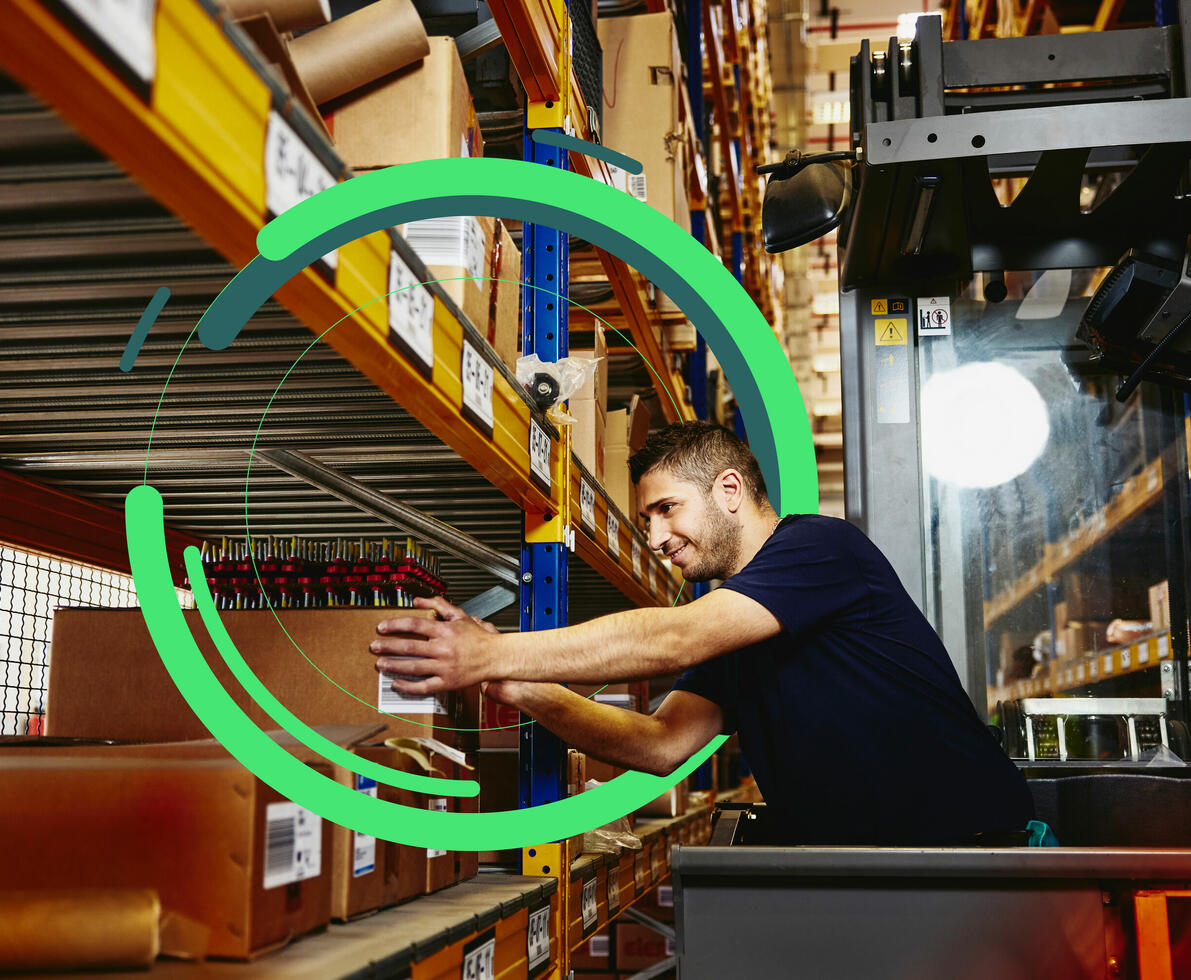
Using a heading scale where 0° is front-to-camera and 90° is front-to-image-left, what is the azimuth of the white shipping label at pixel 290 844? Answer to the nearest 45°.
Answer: approximately 315°

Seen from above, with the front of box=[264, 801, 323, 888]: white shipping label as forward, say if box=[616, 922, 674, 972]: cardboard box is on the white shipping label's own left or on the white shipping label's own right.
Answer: on the white shipping label's own left

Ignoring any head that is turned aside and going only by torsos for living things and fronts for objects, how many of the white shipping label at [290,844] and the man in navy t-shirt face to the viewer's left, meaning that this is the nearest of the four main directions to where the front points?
1

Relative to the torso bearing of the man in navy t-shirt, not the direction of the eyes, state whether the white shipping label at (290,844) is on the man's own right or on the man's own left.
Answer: on the man's own left

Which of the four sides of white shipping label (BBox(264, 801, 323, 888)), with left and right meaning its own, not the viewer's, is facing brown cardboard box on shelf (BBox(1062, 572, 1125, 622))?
left

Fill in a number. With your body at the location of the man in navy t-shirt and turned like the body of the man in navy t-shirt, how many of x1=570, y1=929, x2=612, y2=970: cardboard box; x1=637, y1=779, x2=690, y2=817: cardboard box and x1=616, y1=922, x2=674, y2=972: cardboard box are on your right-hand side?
3

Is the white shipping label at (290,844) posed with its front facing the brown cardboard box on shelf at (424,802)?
no

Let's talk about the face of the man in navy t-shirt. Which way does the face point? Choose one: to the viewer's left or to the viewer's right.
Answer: to the viewer's left

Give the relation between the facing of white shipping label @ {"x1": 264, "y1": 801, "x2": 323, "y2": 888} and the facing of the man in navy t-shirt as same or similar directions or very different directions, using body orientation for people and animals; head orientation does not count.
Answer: very different directions

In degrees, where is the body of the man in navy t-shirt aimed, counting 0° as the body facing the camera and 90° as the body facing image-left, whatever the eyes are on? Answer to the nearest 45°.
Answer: approximately 90°

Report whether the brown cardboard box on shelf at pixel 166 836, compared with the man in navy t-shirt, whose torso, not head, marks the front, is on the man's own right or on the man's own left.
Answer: on the man's own left

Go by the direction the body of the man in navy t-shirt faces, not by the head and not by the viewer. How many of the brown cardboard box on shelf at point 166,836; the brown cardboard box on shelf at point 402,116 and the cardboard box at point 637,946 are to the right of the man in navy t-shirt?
1

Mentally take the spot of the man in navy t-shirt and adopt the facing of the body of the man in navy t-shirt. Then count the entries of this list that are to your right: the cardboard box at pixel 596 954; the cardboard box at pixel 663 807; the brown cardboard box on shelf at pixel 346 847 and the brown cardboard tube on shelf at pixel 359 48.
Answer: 2

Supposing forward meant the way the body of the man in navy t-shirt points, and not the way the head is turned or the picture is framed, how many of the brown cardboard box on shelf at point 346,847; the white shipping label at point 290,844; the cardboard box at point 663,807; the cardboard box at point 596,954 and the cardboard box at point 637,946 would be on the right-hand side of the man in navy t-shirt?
3

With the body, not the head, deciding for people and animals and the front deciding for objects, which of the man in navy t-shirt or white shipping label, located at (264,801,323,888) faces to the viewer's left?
the man in navy t-shirt

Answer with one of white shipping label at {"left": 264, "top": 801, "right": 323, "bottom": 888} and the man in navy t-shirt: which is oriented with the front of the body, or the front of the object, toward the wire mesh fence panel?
the man in navy t-shirt
